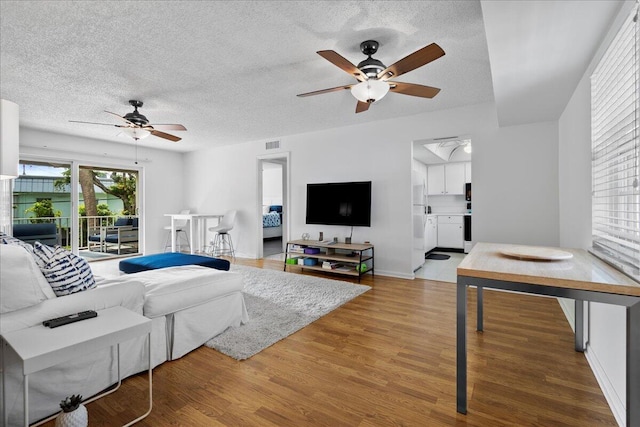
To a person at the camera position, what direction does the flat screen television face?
facing the viewer and to the left of the viewer

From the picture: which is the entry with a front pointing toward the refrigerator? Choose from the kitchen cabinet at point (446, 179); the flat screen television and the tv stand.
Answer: the kitchen cabinet

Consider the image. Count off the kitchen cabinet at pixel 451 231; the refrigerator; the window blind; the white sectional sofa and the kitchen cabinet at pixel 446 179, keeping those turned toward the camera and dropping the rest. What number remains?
2

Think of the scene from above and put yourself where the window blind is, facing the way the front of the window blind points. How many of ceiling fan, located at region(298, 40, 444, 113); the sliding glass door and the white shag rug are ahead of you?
3

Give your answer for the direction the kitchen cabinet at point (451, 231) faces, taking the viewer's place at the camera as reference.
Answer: facing the viewer

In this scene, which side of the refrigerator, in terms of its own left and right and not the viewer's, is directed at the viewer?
right

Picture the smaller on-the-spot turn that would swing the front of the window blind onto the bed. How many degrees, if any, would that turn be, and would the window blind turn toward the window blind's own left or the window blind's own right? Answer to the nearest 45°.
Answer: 0° — it already faces it

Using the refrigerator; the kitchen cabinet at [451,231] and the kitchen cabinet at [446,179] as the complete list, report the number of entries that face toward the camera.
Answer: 2

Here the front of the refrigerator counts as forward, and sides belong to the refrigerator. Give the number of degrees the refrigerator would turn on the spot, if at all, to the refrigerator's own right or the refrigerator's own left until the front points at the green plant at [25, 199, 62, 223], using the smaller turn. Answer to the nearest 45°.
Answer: approximately 180°

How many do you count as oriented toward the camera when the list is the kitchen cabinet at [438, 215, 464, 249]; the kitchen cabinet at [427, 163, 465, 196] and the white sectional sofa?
2

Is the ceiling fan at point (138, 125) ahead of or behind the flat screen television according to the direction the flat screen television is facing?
ahead

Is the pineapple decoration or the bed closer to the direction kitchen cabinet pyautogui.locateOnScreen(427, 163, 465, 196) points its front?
the pineapple decoration

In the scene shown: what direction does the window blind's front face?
to the viewer's left

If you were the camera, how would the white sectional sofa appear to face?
facing away from the viewer and to the right of the viewer

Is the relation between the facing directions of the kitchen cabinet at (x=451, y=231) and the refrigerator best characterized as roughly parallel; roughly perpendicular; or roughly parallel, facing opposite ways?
roughly perpendicular

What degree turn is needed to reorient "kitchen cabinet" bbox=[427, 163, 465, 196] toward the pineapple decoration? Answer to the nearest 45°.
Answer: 0° — it already faces it

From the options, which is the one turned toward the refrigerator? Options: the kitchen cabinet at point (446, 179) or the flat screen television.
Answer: the kitchen cabinet

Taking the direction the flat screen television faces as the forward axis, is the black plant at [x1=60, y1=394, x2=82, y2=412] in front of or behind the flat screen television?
in front
